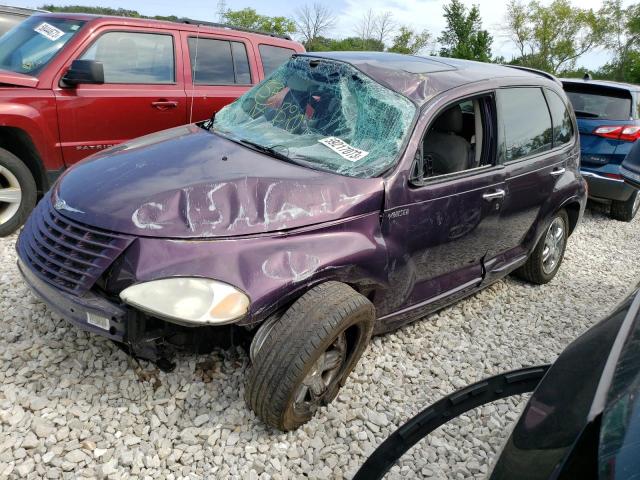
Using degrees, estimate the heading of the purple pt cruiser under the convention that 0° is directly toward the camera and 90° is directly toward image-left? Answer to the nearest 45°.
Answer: approximately 45°

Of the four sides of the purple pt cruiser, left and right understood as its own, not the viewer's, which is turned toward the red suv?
right
